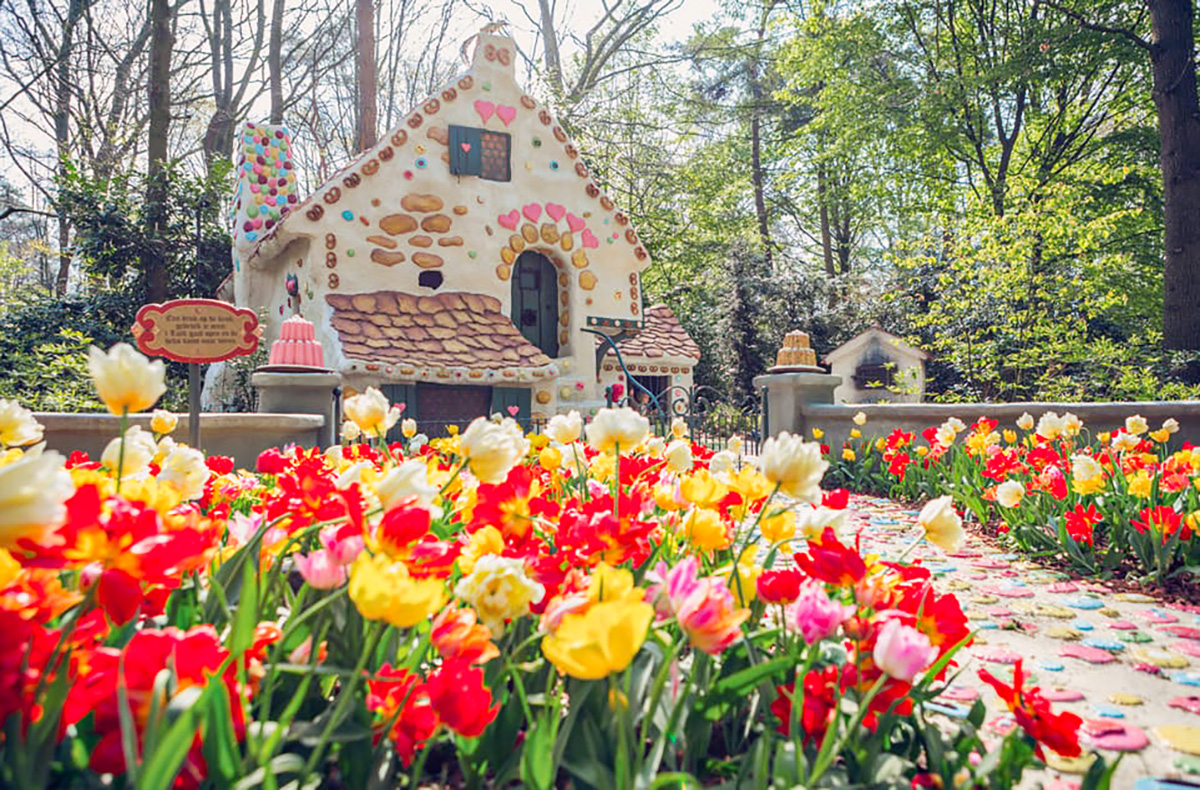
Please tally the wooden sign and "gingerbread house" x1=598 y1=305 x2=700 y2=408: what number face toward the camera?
2

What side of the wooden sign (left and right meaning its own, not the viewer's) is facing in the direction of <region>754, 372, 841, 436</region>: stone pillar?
left

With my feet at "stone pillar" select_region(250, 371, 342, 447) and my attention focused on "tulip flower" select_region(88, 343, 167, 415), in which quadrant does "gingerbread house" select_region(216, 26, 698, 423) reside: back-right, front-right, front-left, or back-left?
back-left

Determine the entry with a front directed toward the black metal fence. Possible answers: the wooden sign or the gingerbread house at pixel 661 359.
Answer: the gingerbread house

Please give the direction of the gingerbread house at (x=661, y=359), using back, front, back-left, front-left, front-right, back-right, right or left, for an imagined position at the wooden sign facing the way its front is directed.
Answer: back-left

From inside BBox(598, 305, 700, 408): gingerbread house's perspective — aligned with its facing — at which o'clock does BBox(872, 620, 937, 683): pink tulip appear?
The pink tulip is roughly at 12 o'clock from the gingerbread house.

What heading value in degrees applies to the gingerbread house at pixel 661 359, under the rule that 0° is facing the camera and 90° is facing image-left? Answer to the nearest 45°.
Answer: approximately 0°

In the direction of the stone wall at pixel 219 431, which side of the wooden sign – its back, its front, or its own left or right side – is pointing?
back

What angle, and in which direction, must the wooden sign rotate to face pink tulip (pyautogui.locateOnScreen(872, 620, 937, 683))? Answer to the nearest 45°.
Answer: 0° — it already faces it
